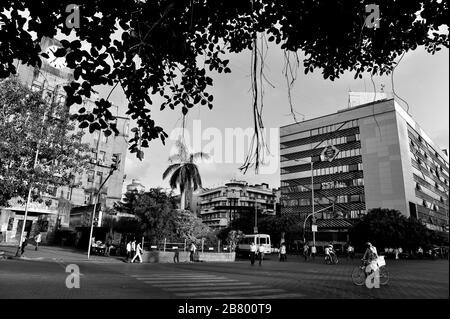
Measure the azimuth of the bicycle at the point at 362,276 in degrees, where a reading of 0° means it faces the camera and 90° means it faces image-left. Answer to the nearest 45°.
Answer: approximately 90°

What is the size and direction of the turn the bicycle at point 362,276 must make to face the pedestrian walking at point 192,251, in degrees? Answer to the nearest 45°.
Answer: approximately 45° to its right

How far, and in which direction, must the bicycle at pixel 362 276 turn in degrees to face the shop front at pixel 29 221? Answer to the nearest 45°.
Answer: approximately 45° to its right

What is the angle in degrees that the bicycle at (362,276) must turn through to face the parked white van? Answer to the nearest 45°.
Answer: approximately 45° to its right

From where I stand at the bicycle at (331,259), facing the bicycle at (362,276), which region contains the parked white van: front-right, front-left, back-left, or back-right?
back-right

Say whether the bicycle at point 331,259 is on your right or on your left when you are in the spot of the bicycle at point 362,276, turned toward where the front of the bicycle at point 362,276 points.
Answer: on your right

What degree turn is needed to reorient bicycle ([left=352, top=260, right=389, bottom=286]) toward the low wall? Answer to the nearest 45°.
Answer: approximately 45° to its right
